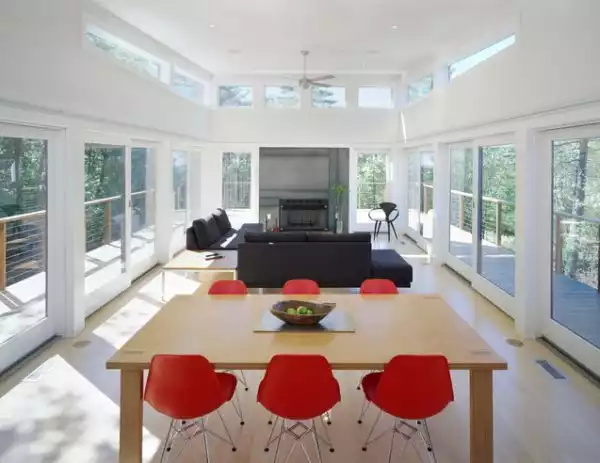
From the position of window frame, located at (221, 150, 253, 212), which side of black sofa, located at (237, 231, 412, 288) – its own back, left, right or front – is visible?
front

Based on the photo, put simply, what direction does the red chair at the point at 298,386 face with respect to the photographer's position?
facing away from the viewer

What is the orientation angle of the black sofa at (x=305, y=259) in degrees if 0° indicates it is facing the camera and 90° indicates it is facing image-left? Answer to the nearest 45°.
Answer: approximately 180°

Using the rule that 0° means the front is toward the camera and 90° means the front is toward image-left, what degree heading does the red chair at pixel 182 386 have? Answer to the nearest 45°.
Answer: approximately 225°

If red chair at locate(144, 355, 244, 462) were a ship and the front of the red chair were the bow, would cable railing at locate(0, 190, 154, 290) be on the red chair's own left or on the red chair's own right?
on the red chair's own left

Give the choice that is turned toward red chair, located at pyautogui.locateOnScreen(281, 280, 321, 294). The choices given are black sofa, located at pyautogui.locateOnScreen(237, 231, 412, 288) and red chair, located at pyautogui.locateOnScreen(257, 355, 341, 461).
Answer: red chair, located at pyautogui.locateOnScreen(257, 355, 341, 461)

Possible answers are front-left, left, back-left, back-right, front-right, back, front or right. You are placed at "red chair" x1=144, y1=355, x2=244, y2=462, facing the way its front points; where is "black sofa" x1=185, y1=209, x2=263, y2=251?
front-left

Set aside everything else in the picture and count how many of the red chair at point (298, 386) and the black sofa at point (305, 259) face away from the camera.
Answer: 2
